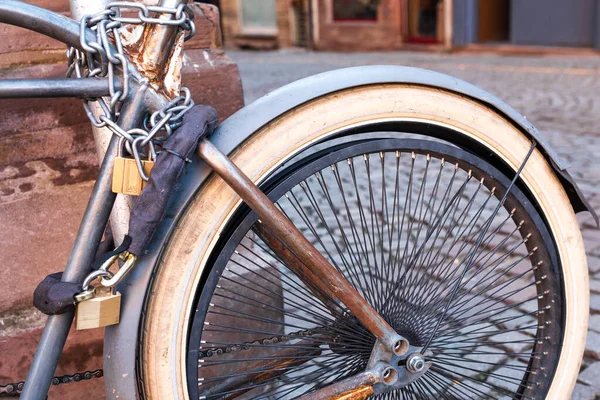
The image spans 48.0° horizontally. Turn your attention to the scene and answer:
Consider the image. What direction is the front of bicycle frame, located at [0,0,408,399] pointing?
to the viewer's left
